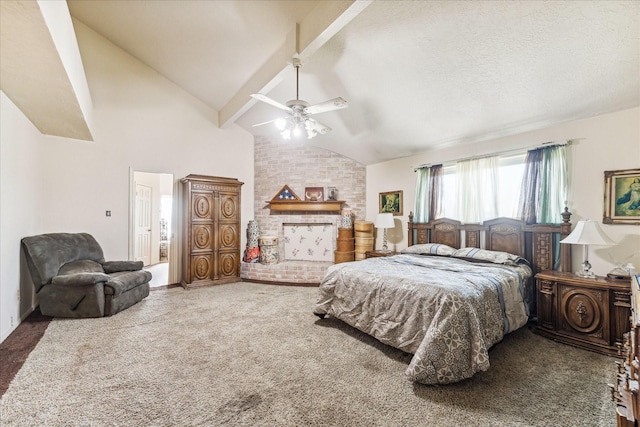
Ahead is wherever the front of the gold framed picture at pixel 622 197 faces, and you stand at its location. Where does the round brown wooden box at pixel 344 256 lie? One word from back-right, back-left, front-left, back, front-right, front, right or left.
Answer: right

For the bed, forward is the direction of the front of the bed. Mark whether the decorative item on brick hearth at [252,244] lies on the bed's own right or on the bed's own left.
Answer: on the bed's own right

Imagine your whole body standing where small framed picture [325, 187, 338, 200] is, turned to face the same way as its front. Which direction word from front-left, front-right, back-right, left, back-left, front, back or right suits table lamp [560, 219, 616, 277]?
front-left

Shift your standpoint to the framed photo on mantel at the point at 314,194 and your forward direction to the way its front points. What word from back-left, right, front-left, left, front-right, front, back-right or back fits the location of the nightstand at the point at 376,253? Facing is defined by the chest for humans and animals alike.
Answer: front-left

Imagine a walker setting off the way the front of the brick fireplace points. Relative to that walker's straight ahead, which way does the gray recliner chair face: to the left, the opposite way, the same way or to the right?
to the left

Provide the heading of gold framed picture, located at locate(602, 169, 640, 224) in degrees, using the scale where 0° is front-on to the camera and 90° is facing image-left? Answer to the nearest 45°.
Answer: approximately 0°

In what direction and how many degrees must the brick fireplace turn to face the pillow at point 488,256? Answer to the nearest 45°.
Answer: approximately 45° to its left

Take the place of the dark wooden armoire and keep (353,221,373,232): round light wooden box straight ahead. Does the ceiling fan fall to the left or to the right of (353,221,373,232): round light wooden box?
right

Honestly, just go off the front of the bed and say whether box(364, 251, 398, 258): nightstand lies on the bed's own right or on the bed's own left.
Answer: on the bed's own right

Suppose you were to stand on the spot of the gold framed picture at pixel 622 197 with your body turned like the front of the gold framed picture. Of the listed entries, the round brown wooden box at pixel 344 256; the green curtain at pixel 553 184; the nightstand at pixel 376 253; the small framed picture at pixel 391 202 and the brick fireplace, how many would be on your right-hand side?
5

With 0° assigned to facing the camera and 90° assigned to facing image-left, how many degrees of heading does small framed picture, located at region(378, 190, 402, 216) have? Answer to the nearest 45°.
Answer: approximately 45°
